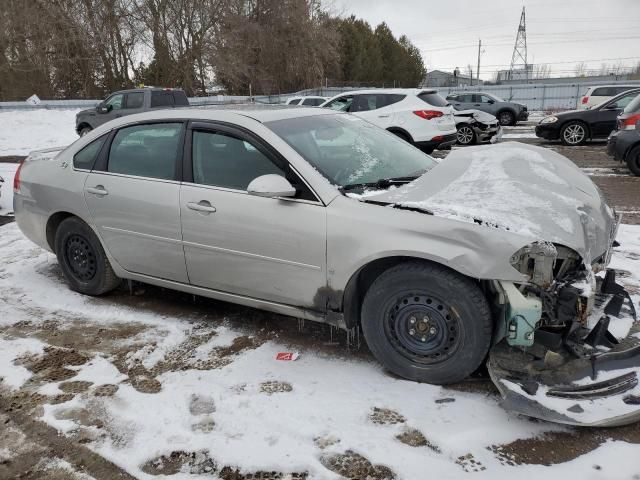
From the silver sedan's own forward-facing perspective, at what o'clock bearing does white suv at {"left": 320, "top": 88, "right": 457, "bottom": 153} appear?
The white suv is roughly at 8 o'clock from the silver sedan.

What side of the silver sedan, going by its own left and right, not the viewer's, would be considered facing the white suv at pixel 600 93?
left

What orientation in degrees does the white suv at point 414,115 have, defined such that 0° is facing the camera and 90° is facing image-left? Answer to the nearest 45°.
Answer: approximately 135°

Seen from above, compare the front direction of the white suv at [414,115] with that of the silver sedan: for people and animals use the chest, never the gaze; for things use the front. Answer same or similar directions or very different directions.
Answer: very different directions

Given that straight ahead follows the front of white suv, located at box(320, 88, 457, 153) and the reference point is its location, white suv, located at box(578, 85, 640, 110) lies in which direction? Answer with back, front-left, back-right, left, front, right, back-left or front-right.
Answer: right

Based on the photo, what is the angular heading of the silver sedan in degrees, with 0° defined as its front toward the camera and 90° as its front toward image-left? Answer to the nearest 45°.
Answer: approximately 315°

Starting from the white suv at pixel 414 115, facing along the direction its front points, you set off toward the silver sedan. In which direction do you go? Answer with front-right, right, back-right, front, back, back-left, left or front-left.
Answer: back-left

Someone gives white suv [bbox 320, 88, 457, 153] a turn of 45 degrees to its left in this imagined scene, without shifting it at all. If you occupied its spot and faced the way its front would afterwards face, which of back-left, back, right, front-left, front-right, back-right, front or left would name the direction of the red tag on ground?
left
